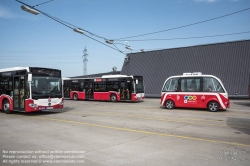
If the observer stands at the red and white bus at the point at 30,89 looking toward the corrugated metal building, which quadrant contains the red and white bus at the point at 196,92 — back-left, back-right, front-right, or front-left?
front-right

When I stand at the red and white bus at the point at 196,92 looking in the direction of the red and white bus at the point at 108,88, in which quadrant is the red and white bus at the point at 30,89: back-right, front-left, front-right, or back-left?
front-left

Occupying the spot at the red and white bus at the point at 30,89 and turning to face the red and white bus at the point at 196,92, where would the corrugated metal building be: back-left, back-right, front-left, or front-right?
front-left

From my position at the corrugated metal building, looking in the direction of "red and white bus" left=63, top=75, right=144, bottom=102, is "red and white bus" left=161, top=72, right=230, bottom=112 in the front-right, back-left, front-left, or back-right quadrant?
front-left

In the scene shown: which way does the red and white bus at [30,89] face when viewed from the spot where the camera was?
facing the viewer and to the right of the viewer

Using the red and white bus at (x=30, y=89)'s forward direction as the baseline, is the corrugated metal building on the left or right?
on its left

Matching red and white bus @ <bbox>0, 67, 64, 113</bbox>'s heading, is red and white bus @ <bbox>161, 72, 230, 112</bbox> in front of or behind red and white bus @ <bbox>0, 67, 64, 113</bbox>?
in front

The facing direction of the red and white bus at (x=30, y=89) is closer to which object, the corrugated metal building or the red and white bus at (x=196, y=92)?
the red and white bus

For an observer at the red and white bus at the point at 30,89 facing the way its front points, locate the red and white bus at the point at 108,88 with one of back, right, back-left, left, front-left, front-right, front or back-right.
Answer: left
